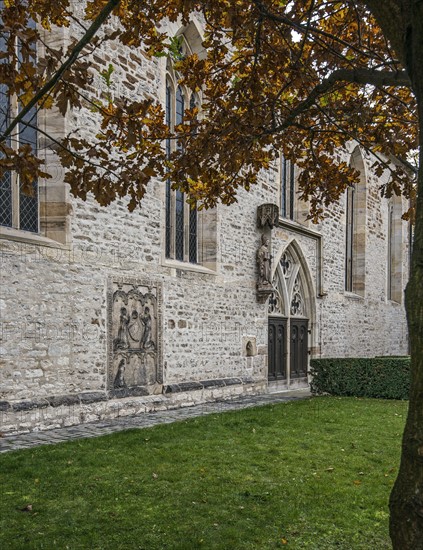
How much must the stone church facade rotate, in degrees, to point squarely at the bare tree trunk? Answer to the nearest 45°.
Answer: approximately 45° to its right

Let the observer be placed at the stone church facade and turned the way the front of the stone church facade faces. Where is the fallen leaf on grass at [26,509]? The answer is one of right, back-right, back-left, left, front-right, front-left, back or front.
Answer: front-right

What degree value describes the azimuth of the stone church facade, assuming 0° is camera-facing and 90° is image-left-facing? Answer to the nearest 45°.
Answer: approximately 315°

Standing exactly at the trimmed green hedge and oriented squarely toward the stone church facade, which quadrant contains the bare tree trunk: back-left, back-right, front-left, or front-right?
front-left

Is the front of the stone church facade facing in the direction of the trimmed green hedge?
no
